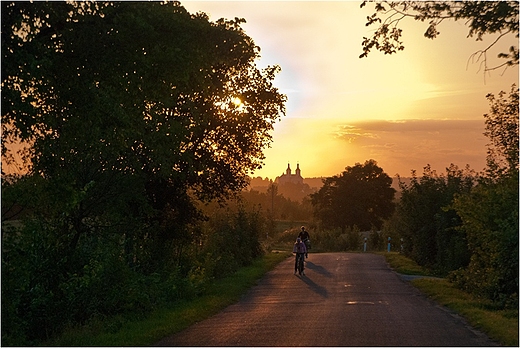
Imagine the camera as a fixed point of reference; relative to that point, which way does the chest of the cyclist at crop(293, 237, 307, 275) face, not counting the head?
toward the camera

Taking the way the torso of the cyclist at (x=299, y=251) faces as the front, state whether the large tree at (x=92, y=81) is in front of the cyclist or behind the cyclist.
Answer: in front
